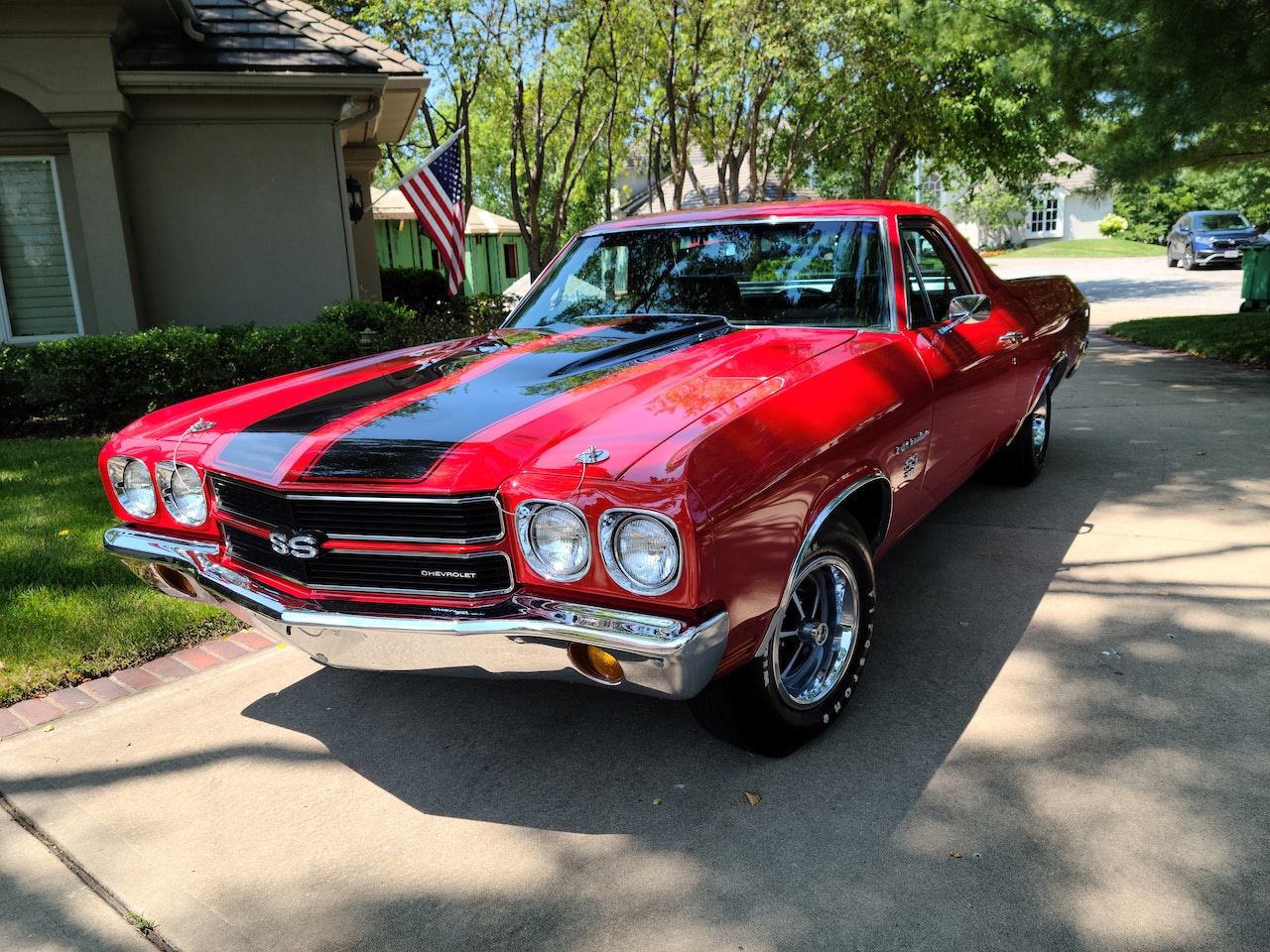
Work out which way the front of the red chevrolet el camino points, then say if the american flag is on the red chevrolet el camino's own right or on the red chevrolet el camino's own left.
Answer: on the red chevrolet el camino's own right

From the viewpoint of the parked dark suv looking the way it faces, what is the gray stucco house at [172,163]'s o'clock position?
The gray stucco house is roughly at 2 o'clock from the parked dark suv.

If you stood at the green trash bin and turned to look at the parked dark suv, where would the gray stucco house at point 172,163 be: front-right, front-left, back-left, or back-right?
back-left

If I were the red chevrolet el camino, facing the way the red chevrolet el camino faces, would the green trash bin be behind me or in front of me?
behind

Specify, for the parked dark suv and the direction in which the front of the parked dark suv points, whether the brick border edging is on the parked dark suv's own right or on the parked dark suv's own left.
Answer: on the parked dark suv's own right

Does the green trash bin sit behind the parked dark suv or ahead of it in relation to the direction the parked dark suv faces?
ahead

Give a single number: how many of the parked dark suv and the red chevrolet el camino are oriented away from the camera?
0

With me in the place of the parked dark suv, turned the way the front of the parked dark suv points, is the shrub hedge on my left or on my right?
on my right

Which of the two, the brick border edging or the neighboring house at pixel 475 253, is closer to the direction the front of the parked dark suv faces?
the brick border edging

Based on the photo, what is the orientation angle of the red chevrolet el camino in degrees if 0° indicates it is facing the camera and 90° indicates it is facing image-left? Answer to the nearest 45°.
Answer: approximately 45°

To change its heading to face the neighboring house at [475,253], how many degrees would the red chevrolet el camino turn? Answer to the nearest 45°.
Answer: approximately 135° to its right

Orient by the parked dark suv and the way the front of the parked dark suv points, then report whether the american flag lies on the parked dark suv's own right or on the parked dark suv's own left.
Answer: on the parked dark suv's own right
